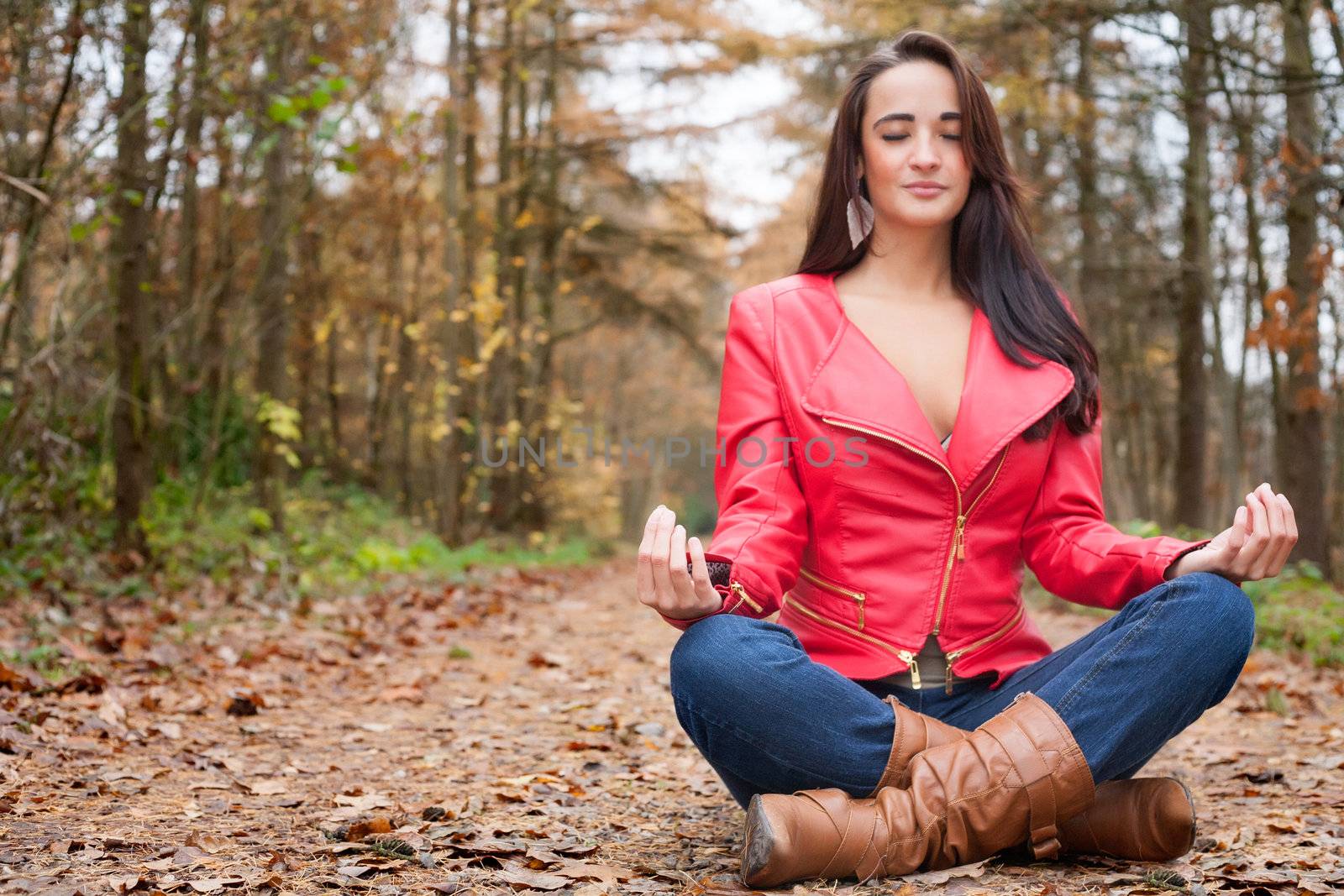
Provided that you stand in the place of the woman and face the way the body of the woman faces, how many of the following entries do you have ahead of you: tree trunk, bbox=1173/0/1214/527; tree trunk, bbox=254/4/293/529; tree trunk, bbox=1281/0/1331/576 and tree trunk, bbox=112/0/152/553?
0

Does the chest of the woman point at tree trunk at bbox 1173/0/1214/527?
no

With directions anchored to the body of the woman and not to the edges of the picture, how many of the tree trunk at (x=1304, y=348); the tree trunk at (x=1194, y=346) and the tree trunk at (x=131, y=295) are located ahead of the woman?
0

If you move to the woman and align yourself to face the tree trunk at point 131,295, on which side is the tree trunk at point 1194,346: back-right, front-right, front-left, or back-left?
front-right

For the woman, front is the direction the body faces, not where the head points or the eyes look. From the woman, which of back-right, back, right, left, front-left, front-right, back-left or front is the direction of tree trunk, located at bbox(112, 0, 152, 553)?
back-right

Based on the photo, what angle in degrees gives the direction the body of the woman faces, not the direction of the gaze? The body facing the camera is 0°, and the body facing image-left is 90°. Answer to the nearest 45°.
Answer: approximately 0°

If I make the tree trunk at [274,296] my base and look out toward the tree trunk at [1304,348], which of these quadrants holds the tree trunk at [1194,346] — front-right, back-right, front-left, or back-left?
front-left

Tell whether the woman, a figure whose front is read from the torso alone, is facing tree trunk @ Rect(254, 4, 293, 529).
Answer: no

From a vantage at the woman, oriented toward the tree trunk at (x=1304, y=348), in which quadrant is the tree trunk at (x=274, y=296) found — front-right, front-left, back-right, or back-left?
front-left

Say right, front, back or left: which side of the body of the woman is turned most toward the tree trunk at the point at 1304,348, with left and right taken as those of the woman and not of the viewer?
back

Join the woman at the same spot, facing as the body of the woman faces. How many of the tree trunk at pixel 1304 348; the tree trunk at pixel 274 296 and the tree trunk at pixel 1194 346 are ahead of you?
0

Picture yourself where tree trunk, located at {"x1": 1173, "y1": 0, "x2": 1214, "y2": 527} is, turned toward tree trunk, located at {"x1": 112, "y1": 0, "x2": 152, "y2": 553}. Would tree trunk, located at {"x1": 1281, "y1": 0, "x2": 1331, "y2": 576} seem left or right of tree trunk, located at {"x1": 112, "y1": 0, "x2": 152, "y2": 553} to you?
left

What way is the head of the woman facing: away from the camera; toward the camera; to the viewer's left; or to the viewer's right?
toward the camera
